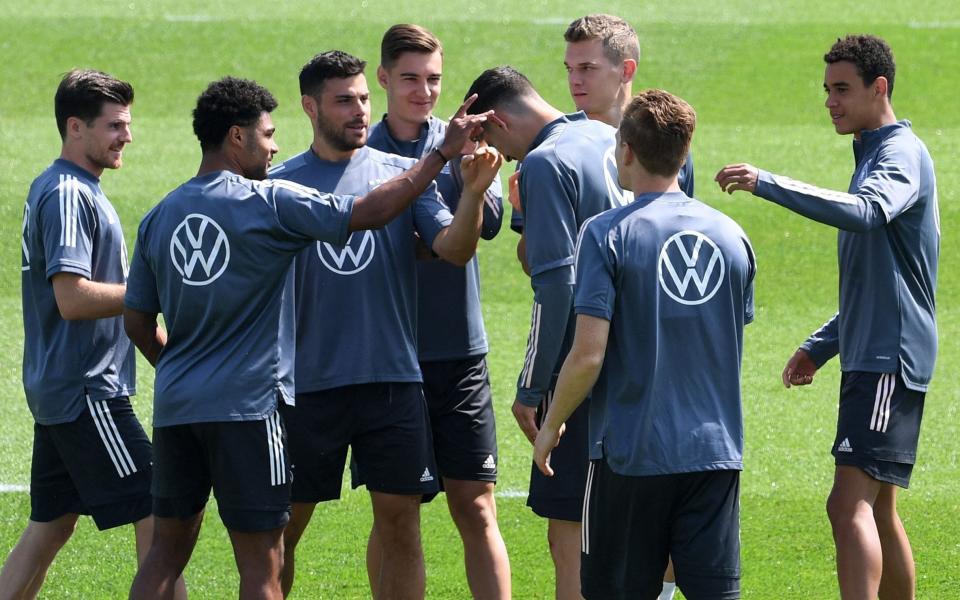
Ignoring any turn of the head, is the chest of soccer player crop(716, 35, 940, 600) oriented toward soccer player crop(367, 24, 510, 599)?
yes

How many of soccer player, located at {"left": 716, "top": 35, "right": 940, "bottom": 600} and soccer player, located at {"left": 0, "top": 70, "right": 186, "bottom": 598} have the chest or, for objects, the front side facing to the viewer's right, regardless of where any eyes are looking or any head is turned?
1

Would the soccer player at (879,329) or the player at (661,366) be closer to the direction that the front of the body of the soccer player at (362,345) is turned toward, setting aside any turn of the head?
the player

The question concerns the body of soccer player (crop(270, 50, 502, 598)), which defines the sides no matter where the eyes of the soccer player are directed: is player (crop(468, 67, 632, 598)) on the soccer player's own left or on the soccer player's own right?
on the soccer player's own left

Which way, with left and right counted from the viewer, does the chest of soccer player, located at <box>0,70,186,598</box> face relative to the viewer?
facing to the right of the viewer

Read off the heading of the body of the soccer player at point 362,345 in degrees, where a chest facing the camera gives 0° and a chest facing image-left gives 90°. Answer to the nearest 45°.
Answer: approximately 0°

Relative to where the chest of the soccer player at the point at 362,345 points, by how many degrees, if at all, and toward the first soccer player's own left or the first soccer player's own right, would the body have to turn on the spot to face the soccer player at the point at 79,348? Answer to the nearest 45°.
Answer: approximately 90° to the first soccer player's own right

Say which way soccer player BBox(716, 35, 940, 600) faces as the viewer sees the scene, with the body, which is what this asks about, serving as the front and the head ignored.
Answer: to the viewer's left

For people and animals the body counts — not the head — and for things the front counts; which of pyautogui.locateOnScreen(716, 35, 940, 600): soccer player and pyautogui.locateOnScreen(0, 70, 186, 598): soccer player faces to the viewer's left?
pyautogui.locateOnScreen(716, 35, 940, 600): soccer player

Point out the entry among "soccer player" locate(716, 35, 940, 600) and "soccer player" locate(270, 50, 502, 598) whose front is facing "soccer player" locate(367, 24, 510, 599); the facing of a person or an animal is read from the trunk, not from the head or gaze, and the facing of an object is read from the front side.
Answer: "soccer player" locate(716, 35, 940, 600)
